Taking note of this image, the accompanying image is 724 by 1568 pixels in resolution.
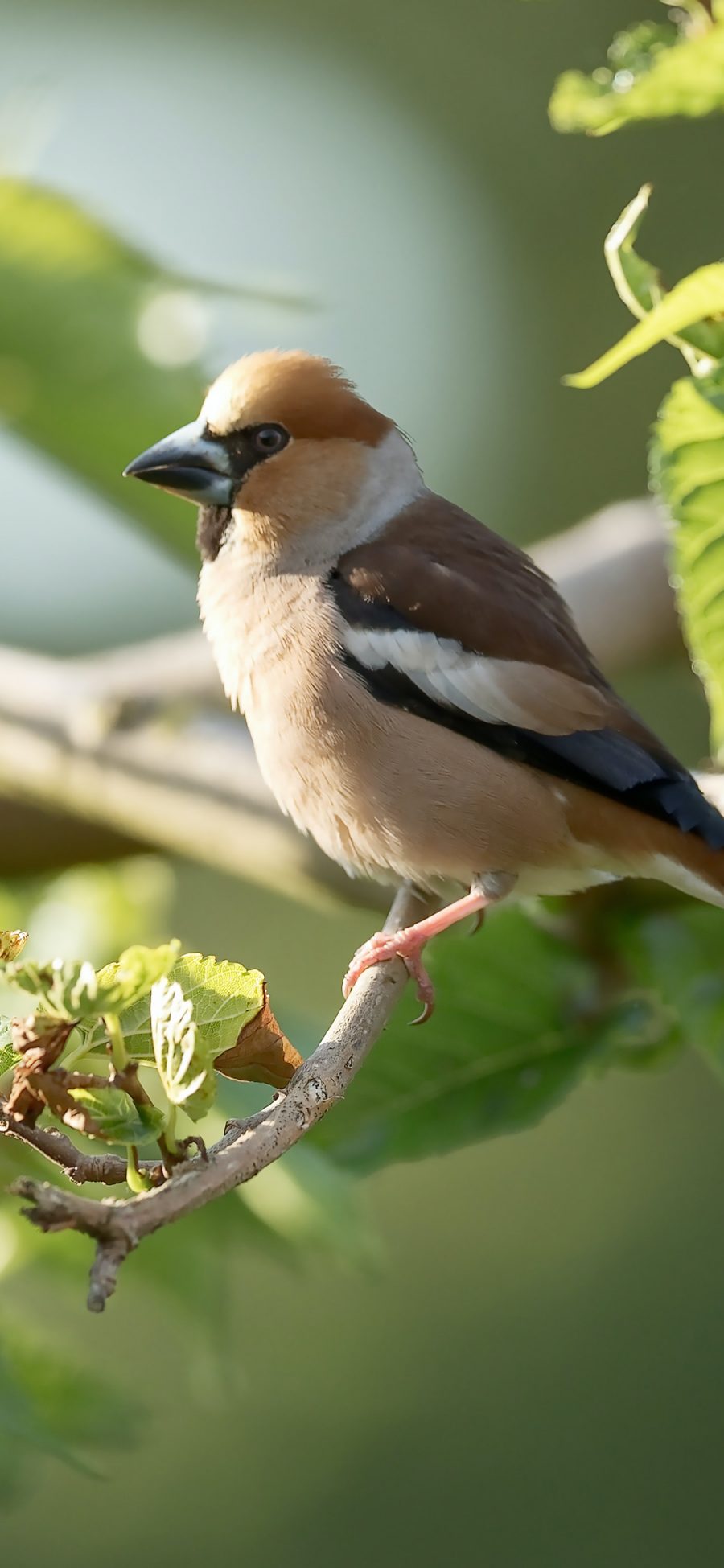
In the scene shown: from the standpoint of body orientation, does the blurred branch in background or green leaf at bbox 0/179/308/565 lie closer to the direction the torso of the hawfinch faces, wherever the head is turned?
the green leaf

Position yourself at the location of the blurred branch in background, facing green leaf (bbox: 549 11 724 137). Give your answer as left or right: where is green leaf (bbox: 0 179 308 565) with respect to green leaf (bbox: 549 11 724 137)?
right

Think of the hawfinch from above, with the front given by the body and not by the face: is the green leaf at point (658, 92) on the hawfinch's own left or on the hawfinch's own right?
on the hawfinch's own left

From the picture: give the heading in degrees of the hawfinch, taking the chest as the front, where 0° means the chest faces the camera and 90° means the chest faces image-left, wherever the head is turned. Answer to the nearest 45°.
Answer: approximately 90°
